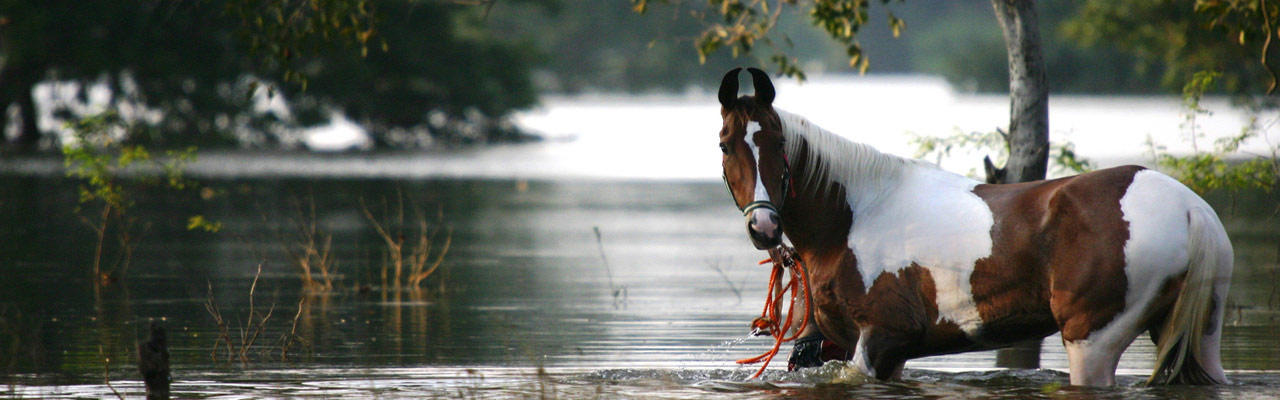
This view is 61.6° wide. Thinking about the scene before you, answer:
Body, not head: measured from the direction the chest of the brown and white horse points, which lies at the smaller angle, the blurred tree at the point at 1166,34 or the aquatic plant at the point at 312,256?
the aquatic plant

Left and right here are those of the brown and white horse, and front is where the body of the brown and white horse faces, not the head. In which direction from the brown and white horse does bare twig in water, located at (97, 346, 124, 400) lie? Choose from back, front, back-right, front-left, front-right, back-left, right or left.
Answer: front

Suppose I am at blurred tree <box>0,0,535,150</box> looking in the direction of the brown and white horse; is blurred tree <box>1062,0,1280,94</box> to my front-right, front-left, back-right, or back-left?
front-left

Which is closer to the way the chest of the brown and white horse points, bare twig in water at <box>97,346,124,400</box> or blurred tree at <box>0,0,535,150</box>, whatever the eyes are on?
the bare twig in water

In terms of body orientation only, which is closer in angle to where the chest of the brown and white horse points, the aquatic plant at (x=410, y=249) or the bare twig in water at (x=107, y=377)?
the bare twig in water

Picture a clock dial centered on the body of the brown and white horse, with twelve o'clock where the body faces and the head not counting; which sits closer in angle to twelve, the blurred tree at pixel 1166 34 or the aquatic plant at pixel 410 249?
the aquatic plant

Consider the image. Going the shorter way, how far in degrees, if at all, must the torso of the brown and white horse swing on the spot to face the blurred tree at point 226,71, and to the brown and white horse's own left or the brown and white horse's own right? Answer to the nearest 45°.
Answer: approximately 45° to the brown and white horse's own right

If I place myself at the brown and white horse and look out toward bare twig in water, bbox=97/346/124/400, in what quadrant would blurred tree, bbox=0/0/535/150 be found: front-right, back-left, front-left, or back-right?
front-right

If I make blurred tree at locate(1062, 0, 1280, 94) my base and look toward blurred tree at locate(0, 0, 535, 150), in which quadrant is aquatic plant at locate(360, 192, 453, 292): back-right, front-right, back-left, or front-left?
front-left

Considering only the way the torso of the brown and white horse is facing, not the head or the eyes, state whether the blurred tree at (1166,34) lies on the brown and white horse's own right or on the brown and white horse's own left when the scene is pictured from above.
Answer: on the brown and white horse's own right

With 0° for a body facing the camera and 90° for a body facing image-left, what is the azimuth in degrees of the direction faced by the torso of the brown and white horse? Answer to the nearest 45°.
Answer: approximately 90°
